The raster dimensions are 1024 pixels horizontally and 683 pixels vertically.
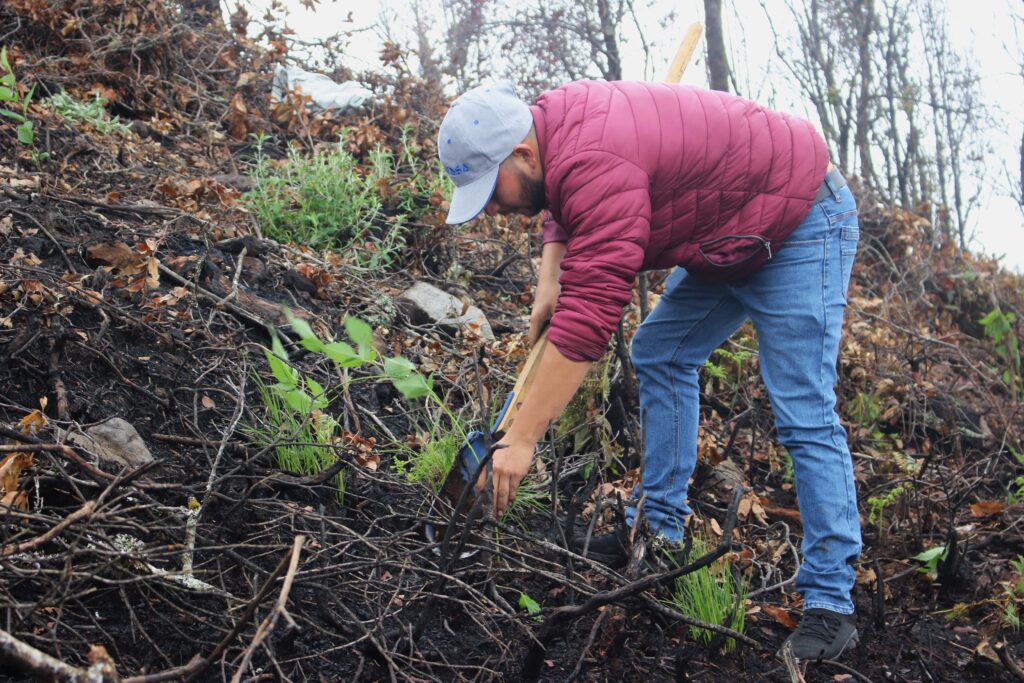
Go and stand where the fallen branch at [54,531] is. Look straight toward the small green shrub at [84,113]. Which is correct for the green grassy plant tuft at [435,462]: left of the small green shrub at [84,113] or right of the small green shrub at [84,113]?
right

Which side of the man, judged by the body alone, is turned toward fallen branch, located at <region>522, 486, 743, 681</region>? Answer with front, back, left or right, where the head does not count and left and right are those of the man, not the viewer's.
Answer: left

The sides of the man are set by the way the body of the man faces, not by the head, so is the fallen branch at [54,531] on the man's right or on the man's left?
on the man's left

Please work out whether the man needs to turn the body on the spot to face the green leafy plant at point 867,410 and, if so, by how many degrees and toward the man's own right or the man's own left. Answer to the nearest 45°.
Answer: approximately 135° to the man's own right

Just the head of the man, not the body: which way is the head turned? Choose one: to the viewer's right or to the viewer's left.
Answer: to the viewer's left

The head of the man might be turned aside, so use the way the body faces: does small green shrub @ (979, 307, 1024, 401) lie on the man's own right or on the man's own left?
on the man's own right

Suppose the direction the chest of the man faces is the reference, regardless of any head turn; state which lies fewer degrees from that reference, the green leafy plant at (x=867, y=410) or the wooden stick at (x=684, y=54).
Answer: the wooden stick

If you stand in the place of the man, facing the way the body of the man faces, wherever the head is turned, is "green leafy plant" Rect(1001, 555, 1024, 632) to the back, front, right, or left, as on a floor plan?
back

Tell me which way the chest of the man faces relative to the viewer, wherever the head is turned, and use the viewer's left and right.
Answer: facing to the left of the viewer
